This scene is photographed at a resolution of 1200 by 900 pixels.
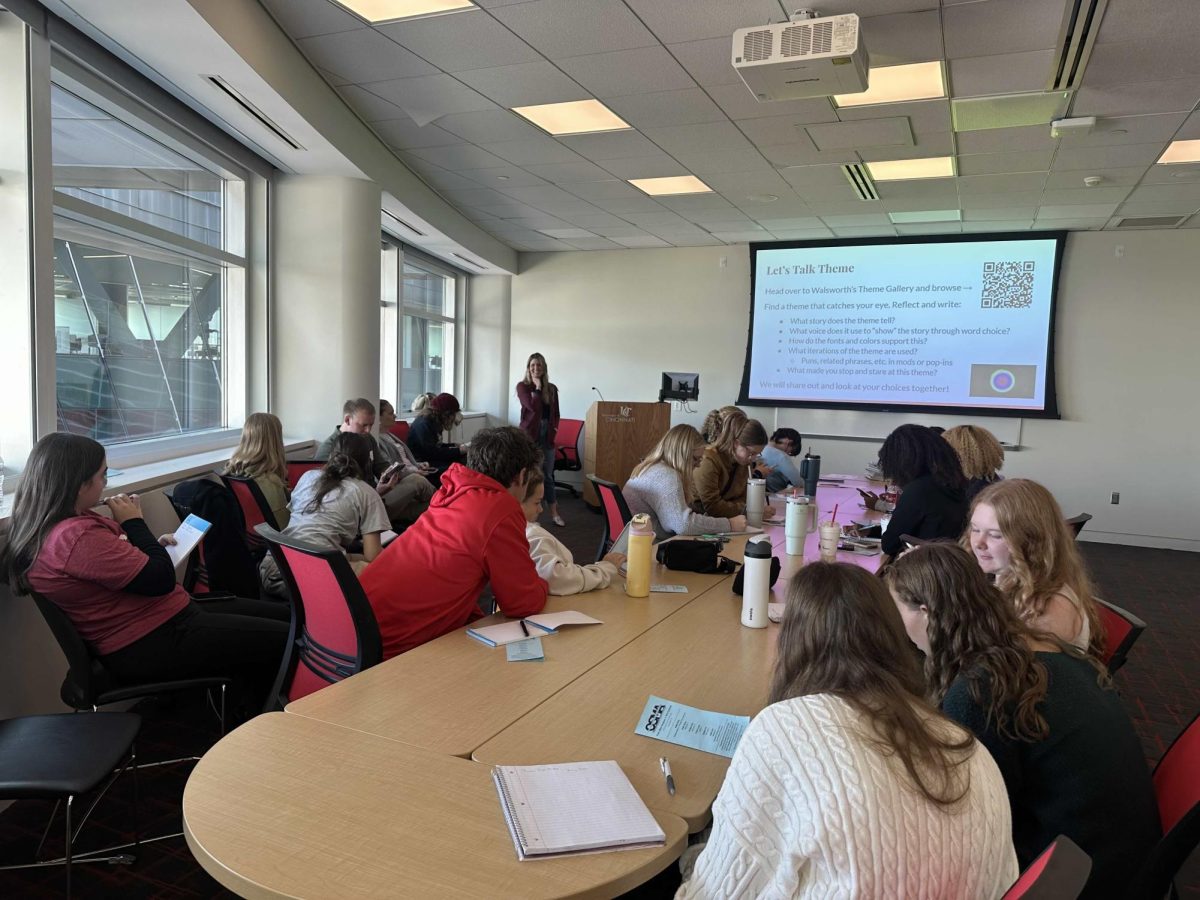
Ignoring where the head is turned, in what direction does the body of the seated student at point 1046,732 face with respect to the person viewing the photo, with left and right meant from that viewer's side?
facing away from the viewer and to the left of the viewer

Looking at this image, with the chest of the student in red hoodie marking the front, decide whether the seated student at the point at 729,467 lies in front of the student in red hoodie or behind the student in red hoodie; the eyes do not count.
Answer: in front

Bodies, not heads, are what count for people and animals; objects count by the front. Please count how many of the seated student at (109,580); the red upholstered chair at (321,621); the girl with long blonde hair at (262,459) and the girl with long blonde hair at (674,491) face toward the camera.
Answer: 0

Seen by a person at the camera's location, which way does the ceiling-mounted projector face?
facing away from the viewer

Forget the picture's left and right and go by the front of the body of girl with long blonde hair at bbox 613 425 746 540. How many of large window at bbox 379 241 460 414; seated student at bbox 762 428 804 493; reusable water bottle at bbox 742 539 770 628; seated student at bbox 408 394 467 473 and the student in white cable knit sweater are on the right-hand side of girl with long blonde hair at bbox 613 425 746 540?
2

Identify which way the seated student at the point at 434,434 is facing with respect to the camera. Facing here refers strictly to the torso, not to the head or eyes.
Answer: to the viewer's right

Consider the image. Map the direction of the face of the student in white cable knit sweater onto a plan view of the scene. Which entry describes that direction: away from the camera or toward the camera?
away from the camera

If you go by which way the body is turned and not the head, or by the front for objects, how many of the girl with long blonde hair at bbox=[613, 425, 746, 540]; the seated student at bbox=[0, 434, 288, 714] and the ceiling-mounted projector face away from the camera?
1

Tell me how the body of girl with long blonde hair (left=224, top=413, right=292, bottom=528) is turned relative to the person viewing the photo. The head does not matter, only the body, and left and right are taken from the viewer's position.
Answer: facing away from the viewer and to the right of the viewer

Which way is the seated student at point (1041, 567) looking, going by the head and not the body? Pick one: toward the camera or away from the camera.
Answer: toward the camera

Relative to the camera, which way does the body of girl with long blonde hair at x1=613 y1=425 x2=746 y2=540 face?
to the viewer's right

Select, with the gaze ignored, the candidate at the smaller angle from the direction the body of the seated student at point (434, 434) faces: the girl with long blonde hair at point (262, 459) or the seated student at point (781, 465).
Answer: the seated student

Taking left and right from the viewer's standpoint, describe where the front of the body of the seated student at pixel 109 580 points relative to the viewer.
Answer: facing to the right of the viewer

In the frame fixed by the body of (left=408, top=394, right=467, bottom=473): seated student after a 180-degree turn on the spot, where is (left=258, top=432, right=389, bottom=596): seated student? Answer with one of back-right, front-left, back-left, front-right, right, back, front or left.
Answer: left

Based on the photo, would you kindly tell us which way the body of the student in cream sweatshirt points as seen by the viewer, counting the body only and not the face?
to the viewer's right

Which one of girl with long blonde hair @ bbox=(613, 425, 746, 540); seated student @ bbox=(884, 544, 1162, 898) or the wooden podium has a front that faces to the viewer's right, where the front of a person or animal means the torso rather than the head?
the girl with long blonde hair

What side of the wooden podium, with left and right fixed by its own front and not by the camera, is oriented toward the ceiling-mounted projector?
front

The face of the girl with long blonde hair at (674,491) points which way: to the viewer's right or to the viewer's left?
to the viewer's right
